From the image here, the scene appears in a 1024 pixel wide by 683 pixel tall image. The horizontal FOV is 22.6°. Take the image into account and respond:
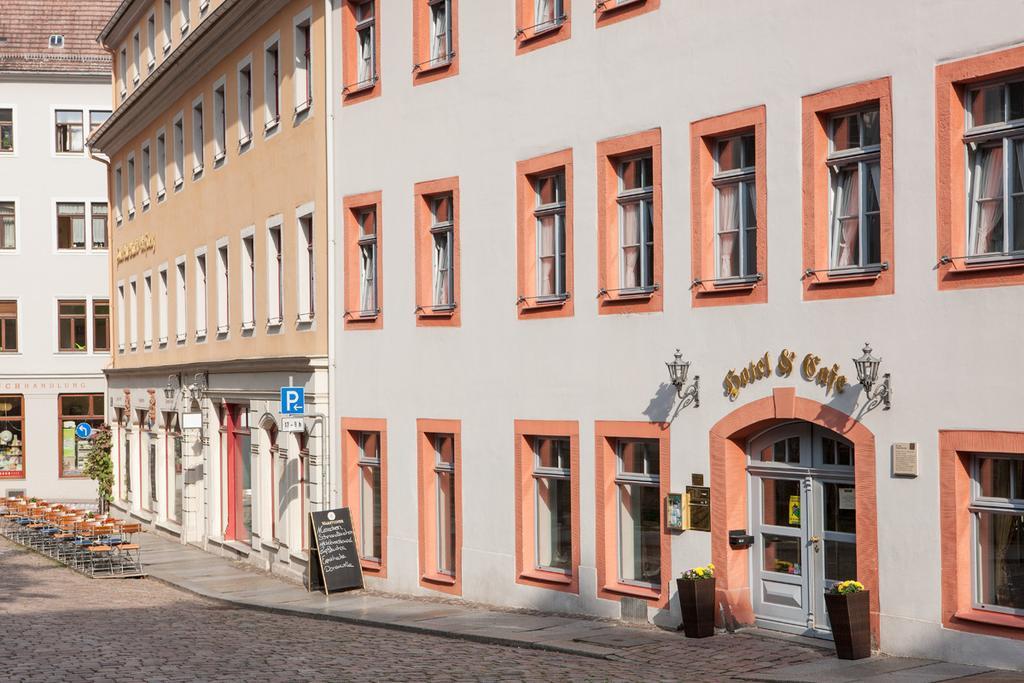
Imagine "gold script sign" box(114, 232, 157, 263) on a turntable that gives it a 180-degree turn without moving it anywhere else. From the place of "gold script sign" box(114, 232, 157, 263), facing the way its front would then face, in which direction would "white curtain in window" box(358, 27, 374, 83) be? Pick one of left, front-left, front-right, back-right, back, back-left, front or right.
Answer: back-right

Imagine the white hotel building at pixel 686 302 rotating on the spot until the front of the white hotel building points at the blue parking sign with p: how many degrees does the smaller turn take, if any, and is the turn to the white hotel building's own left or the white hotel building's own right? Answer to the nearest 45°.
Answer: approximately 90° to the white hotel building's own right

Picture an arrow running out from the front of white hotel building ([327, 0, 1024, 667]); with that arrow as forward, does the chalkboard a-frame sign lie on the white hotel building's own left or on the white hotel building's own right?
on the white hotel building's own right

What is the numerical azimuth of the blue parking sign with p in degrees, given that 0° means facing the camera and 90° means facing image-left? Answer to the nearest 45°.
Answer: approximately 0°

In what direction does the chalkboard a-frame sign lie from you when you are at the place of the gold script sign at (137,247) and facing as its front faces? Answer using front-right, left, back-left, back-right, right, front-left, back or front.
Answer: front-left

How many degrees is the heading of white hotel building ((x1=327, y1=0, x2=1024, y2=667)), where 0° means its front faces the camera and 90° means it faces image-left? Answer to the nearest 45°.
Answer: approximately 45°

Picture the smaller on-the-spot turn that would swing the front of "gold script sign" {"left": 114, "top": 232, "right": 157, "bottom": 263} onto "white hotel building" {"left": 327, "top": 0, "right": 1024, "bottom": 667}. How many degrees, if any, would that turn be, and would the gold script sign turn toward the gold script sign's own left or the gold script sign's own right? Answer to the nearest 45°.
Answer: approximately 45° to the gold script sign's own left
